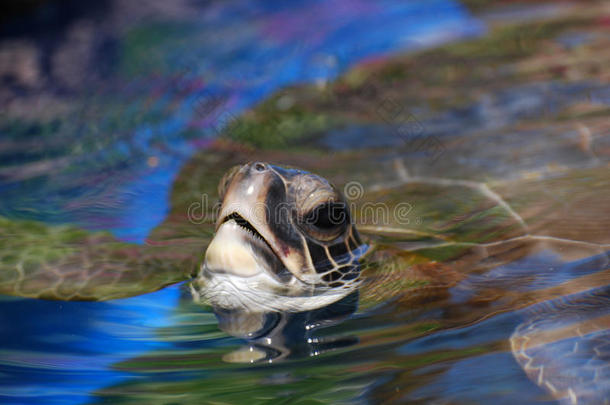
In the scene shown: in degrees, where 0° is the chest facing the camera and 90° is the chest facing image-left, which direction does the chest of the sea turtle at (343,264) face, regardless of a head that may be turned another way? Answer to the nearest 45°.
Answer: approximately 45°
